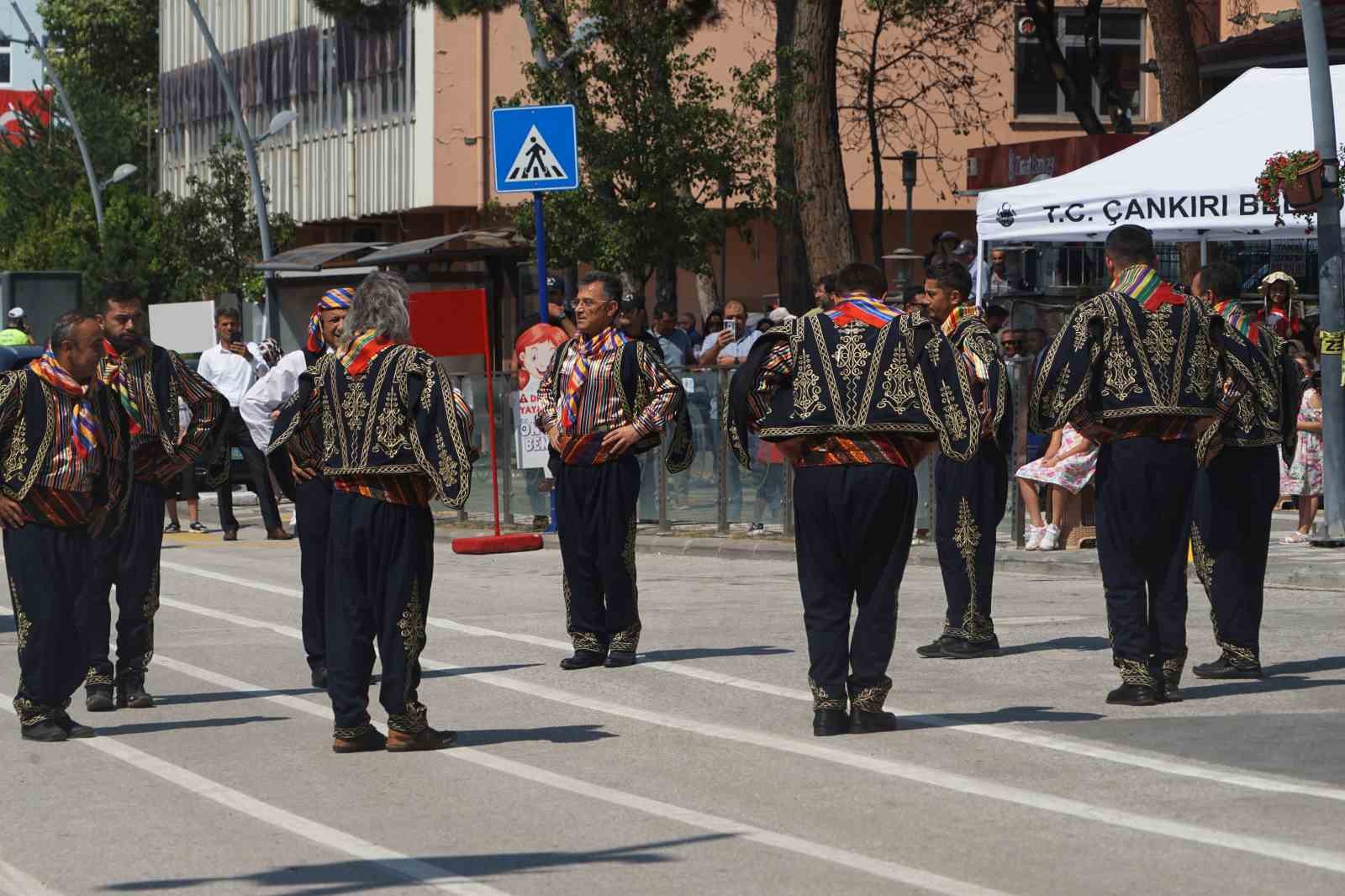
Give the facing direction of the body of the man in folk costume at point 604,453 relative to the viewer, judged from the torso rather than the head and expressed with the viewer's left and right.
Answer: facing the viewer and to the left of the viewer

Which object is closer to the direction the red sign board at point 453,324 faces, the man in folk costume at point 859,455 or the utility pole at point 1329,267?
the man in folk costume

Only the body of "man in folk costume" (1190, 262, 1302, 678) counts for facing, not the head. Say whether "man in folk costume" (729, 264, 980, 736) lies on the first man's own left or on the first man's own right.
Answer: on the first man's own left

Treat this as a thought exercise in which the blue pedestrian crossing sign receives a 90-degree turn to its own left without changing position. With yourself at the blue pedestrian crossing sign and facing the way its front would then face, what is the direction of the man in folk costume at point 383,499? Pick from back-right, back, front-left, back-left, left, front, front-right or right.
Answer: right

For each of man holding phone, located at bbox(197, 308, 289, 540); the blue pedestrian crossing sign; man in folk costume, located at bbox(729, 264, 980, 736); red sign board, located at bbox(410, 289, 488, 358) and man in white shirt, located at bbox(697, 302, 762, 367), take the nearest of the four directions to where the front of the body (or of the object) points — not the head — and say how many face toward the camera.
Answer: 4

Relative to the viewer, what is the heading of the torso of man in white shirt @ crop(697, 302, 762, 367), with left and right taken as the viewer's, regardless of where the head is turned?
facing the viewer

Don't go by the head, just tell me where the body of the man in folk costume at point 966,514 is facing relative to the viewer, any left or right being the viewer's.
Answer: facing to the left of the viewer

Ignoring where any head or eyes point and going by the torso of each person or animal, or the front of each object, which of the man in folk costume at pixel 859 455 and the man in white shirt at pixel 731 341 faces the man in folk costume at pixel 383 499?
the man in white shirt

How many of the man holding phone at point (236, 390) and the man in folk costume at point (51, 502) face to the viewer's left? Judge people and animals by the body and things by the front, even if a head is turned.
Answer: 0

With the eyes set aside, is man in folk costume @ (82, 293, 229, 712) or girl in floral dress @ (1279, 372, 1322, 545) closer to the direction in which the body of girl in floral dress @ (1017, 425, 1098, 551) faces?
the man in folk costume

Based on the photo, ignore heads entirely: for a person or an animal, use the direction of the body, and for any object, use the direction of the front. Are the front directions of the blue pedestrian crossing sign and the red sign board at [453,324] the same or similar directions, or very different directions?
same or similar directions

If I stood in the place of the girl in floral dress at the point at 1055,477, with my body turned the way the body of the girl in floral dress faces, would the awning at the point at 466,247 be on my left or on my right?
on my right

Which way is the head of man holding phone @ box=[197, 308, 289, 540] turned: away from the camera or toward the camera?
toward the camera
